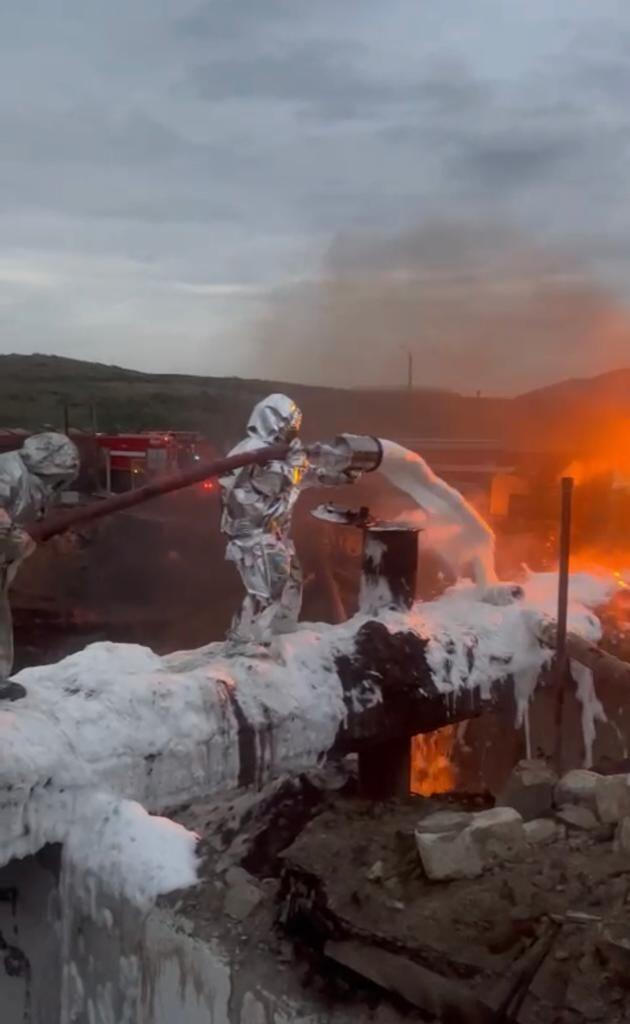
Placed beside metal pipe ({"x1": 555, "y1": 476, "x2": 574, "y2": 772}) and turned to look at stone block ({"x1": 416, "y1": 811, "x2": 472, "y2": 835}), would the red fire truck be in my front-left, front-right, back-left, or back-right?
back-right

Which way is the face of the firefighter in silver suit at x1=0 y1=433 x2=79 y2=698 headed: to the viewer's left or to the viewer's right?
to the viewer's right

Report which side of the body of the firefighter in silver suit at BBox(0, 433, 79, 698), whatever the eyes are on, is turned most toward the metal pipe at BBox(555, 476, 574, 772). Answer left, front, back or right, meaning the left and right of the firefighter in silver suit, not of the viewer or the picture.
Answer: front

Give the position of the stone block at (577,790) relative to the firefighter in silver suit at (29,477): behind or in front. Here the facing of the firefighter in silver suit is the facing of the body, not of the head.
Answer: in front

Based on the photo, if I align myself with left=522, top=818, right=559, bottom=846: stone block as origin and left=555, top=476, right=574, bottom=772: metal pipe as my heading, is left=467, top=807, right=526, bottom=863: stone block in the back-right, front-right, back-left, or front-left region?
back-left

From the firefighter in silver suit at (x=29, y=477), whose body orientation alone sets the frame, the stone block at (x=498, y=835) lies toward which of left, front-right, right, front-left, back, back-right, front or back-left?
front-right

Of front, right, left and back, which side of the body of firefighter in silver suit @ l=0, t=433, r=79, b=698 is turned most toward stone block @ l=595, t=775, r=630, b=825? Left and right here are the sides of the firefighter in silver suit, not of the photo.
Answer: front

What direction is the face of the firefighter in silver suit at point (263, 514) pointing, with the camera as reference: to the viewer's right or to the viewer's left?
to the viewer's right

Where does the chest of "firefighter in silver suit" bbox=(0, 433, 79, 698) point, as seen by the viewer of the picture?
to the viewer's right
